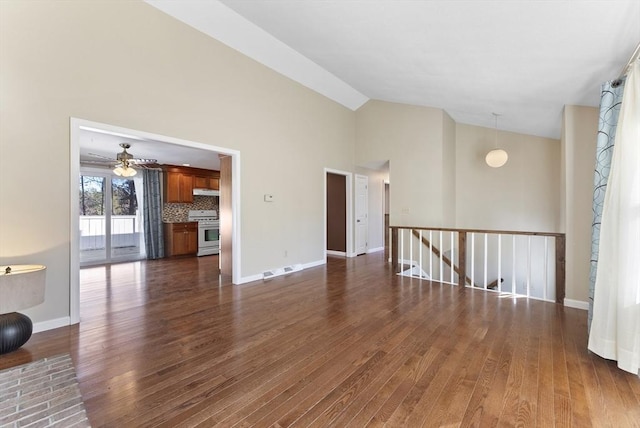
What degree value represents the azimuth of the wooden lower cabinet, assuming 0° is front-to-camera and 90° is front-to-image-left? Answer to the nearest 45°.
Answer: approximately 315°

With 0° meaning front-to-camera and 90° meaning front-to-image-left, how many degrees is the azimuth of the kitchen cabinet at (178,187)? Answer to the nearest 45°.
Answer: approximately 315°

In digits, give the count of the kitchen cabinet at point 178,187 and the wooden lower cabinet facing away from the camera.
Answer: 0

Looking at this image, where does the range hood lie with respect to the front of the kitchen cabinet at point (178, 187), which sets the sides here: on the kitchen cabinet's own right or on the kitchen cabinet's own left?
on the kitchen cabinet's own left

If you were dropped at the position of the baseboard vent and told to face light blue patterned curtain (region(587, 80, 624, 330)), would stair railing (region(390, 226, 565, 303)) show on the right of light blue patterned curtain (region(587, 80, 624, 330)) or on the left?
left
